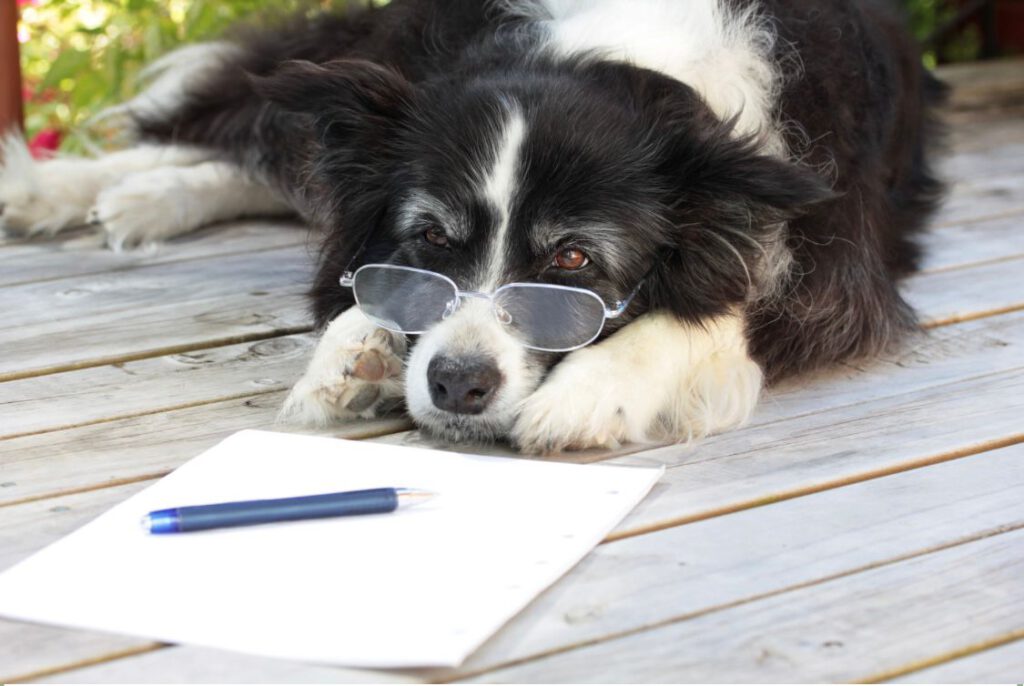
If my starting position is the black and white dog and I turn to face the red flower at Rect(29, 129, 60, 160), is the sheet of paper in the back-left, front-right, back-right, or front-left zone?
back-left

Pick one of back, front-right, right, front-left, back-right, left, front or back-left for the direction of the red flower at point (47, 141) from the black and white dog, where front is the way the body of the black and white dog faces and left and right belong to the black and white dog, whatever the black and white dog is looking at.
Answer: back-right

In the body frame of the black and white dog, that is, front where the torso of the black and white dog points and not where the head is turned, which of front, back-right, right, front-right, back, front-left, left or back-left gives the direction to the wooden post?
back-right

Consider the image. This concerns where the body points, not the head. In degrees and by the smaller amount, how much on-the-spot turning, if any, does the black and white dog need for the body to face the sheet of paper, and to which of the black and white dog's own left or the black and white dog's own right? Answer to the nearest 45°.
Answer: approximately 45° to the black and white dog's own right

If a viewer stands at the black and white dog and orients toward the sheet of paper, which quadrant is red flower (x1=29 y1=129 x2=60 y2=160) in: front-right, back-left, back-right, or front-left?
back-right

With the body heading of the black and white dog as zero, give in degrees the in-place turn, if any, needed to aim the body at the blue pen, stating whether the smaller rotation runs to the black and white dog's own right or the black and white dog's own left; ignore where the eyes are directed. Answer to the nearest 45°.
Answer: approximately 45° to the black and white dog's own right

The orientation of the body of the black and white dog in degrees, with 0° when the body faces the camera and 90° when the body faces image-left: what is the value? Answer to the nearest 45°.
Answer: approximately 0°
